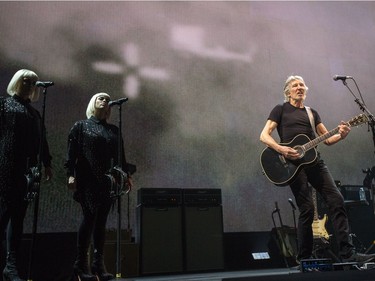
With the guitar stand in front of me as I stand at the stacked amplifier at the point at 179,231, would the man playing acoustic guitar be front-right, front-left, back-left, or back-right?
front-right

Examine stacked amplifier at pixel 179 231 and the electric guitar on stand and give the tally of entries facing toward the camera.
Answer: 2

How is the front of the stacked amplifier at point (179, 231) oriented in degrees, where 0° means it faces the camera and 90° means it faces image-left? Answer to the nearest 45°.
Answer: approximately 0°

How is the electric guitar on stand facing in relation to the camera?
toward the camera

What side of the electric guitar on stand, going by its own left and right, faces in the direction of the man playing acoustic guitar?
front

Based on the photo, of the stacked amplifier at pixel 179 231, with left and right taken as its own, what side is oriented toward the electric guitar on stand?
left

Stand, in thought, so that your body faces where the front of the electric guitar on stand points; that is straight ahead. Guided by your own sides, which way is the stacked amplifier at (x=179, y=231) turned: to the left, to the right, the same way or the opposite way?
the same way

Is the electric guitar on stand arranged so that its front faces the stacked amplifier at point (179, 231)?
no

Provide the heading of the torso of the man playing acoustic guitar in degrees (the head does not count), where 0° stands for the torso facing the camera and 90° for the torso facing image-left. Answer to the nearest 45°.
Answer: approximately 315°

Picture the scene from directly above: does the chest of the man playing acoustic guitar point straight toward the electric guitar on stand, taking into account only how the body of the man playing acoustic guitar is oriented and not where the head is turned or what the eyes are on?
no

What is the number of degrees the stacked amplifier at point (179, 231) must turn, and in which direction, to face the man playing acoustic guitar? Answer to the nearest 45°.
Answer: approximately 45° to its left

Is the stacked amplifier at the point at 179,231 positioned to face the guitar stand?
no
